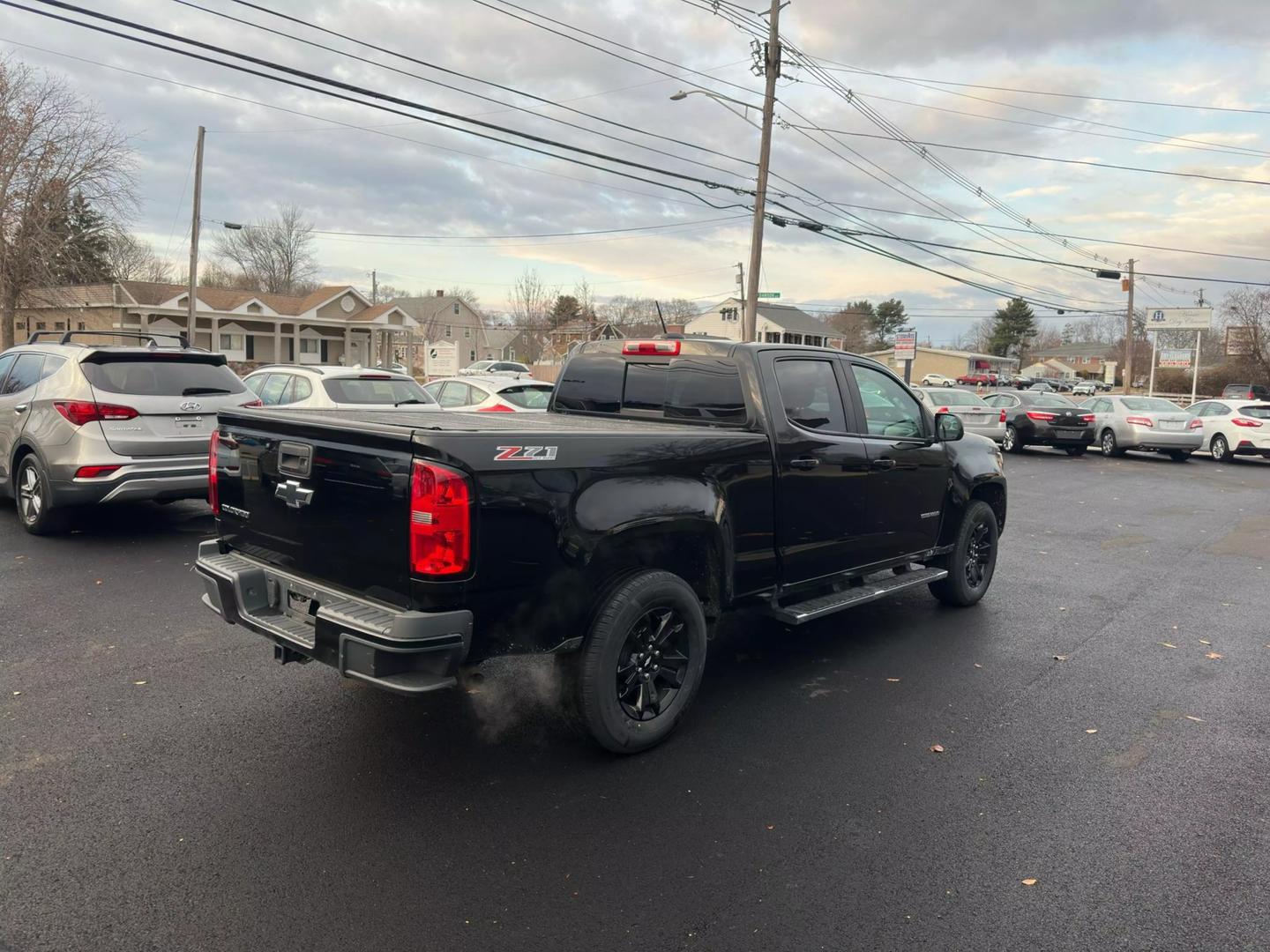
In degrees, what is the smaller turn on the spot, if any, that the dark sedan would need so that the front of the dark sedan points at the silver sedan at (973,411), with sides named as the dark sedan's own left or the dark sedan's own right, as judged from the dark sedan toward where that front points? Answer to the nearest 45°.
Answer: approximately 90° to the dark sedan's own left

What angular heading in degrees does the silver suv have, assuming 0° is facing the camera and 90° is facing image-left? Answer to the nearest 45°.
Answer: approximately 135°

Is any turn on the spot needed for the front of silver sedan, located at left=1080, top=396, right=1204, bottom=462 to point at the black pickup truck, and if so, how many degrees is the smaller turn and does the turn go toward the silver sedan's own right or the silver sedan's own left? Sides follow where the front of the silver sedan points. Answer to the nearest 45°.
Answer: approximately 135° to the silver sedan's own left

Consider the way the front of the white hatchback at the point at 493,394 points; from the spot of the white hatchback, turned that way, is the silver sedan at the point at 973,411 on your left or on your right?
on your right

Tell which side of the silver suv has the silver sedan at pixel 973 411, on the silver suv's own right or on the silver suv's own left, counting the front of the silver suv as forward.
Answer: on the silver suv's own right

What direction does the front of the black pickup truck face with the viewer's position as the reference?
facing away from the viewer and to the right of the viewer

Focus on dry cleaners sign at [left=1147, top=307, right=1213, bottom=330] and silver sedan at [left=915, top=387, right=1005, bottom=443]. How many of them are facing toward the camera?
1

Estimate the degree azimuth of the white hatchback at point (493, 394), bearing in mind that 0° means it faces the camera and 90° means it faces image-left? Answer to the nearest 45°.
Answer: approximately 135°

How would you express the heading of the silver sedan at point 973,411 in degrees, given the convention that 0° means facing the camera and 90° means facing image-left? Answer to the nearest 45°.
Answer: approximately 135°
